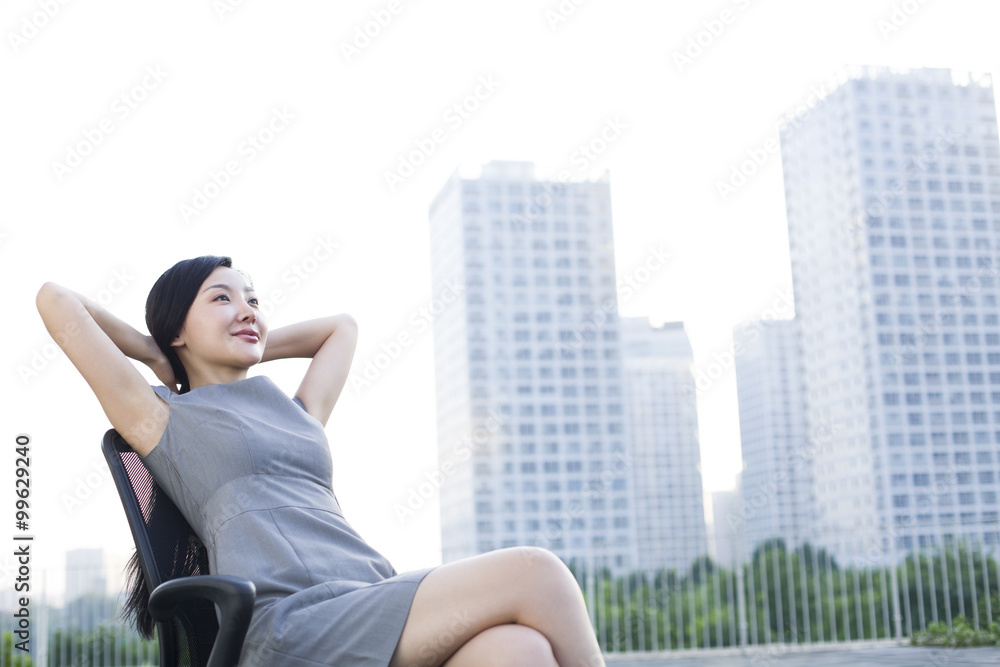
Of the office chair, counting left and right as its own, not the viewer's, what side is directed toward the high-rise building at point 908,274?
left

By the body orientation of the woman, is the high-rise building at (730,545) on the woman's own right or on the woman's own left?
on the woman's own left

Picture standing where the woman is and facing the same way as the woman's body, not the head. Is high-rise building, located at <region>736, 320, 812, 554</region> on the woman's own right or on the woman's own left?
on the woman's own left

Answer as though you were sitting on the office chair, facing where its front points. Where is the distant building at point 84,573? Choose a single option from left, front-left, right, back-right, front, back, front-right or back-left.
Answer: back-left

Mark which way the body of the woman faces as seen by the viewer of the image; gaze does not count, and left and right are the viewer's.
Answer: facing the viewer and to the right of the viewer

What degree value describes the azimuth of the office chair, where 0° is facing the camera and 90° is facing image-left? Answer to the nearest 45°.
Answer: approximately 315°

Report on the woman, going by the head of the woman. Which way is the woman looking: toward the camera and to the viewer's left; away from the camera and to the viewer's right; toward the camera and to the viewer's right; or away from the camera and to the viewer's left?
toward the camera and to the viewer's right

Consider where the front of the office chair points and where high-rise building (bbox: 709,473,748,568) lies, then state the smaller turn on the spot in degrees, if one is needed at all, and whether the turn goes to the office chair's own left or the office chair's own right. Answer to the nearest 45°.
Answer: approximately 90° to the office chair's own left

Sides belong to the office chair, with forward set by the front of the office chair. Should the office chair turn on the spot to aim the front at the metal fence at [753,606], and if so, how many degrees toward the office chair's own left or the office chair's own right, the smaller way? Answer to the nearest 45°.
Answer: approximately 90° to the office chair's own left

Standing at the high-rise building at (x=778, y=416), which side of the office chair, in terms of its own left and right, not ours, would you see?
left
